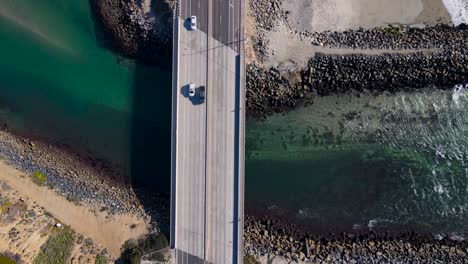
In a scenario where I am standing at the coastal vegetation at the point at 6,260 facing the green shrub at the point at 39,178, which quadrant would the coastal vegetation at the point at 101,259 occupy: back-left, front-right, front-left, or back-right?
front-right

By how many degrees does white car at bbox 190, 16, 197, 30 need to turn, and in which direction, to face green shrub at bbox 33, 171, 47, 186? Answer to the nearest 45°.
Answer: approximately 90° to its right

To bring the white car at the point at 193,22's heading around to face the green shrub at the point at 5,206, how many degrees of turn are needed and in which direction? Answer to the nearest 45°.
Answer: approximately 90° to its right

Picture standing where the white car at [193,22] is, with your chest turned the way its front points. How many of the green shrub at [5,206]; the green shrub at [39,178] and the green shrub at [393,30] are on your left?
1

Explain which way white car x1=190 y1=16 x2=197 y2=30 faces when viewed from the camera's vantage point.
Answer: facing the viewer

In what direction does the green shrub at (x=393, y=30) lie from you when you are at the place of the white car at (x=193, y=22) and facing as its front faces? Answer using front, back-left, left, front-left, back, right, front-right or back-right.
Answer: left
